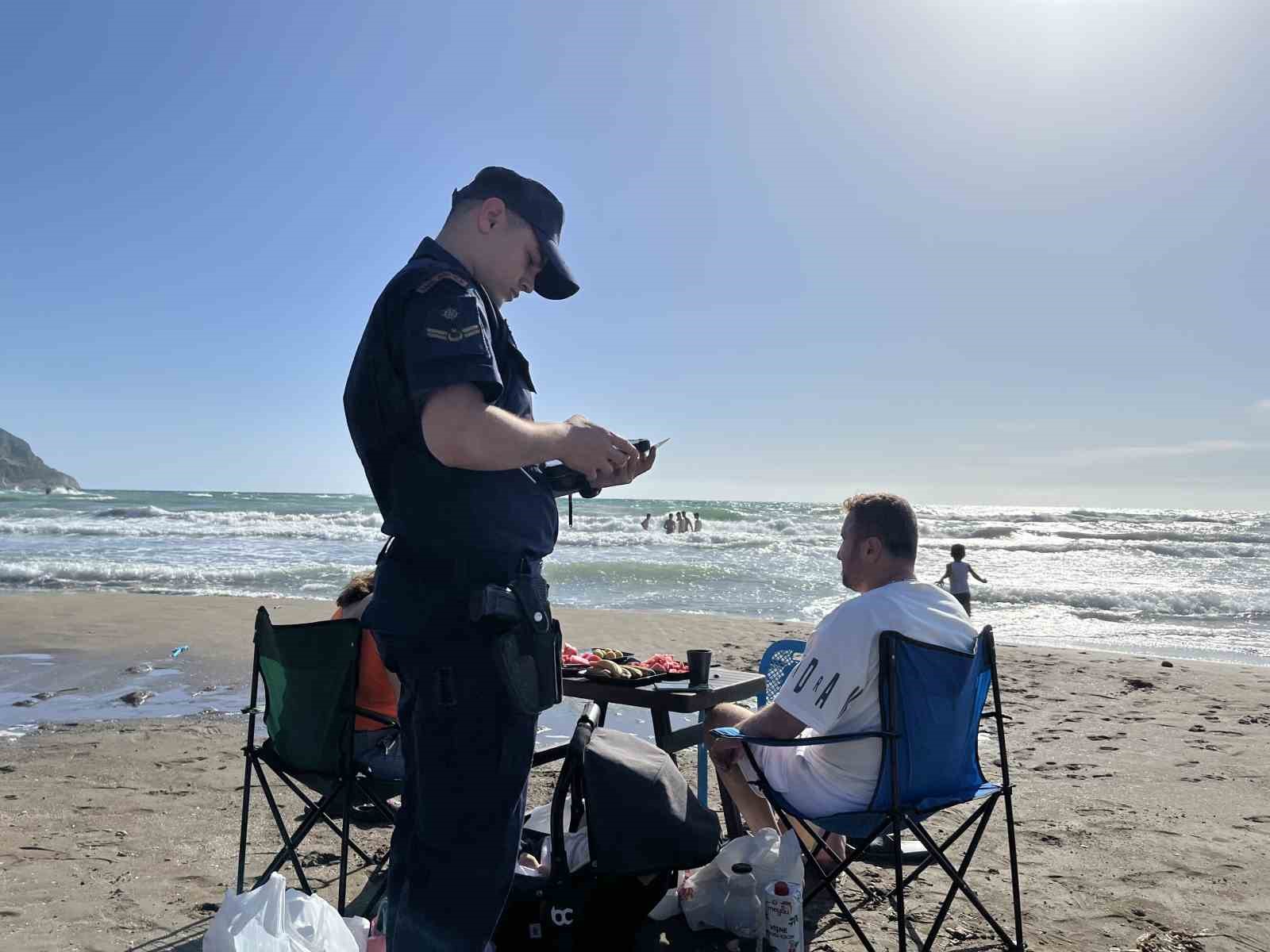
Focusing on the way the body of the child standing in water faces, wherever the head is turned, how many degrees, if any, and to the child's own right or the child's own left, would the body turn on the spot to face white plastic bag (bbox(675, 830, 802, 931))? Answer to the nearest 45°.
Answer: approximately 180°

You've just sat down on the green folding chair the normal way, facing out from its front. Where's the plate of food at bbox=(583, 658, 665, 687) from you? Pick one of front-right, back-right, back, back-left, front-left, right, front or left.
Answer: front-right

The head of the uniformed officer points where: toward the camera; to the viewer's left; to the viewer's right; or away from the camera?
to the viewer's right

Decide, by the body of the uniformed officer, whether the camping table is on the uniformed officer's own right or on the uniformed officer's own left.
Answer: on the uniformed officer's own left

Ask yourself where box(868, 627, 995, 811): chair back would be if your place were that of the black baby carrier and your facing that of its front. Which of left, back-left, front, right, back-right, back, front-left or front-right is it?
back

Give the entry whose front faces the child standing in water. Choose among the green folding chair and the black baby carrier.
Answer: the green folding chair

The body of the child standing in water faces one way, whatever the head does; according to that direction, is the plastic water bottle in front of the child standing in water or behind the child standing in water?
behind

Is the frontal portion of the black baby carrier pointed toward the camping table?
no

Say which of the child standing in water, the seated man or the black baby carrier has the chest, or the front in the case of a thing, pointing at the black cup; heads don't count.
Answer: the seated man

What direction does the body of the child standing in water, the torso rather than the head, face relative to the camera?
away from the camera

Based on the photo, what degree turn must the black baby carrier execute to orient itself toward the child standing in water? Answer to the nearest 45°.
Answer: approximately 135° to its right

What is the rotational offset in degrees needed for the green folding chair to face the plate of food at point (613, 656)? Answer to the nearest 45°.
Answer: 0° — it already faces it

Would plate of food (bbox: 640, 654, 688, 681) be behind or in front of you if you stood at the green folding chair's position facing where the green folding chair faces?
in front

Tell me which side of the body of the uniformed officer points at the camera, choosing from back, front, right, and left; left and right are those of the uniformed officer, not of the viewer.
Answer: right
